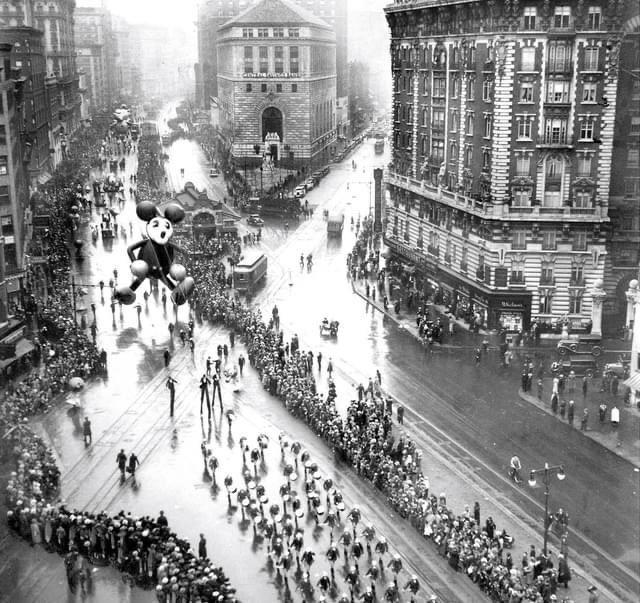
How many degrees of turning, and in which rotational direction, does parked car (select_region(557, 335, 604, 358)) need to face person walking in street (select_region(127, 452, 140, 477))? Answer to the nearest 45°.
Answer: approximately 45° to its left

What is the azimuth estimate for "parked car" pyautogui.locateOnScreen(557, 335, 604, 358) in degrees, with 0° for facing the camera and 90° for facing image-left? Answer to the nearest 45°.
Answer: approximately 90°

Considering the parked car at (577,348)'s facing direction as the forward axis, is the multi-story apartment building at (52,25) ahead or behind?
ahead
